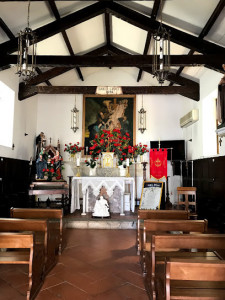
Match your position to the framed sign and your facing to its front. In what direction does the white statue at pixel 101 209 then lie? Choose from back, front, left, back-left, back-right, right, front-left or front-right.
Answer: front-right

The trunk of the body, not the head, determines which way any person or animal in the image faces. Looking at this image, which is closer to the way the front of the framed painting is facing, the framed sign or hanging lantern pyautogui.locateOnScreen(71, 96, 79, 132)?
the framed sign

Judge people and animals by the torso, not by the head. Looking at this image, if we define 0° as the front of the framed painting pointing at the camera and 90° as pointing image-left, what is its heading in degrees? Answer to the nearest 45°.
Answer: approximately 0°

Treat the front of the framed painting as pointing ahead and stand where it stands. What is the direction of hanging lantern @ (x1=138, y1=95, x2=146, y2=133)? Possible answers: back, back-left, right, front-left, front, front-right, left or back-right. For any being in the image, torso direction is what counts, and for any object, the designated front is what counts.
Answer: left

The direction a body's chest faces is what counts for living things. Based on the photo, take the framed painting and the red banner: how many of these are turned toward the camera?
2

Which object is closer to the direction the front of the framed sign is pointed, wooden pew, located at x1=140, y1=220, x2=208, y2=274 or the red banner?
the wooden pew

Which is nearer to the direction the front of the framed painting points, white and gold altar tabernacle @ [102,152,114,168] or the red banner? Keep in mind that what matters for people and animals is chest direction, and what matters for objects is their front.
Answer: the white and gold altar tabernacle

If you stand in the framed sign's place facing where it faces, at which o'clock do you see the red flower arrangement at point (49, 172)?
The red flower arrangement is roughly at 3 o'clock from the framed sign.

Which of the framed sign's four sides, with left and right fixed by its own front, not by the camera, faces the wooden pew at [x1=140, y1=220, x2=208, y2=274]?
front

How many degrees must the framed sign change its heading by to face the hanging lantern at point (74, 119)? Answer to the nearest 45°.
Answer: approximately 135° to its right

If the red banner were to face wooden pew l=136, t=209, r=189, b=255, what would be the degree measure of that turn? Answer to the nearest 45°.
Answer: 0° — it already faces it

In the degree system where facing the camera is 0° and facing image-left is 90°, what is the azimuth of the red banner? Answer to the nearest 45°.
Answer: approximately 0°
